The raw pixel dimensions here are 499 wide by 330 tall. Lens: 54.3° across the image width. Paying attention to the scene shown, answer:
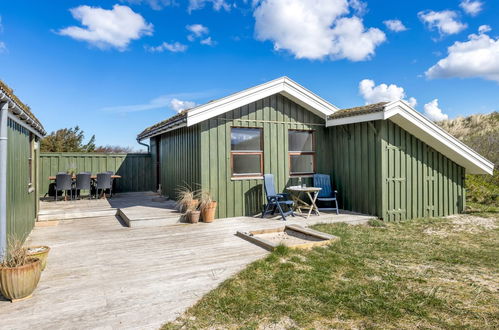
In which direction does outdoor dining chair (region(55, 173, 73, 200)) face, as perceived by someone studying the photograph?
facing away from the viewer

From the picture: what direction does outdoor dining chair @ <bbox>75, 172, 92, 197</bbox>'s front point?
away from the camera

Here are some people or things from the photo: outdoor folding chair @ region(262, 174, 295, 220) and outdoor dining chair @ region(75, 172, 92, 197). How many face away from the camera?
1

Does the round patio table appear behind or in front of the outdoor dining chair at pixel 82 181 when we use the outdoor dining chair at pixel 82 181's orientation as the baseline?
behind

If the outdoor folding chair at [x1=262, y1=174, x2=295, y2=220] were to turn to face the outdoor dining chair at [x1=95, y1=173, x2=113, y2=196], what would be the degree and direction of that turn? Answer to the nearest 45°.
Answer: approximately 180°

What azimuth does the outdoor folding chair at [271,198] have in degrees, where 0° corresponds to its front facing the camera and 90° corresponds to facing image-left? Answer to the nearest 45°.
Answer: approximately 315°

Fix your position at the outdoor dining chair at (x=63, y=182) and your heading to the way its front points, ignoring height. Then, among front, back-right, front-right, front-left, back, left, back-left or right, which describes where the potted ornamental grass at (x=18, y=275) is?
back

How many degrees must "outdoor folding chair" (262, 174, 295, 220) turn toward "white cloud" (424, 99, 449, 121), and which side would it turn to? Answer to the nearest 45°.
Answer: approximately 90° to its left

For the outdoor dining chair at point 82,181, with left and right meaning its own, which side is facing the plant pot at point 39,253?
back
